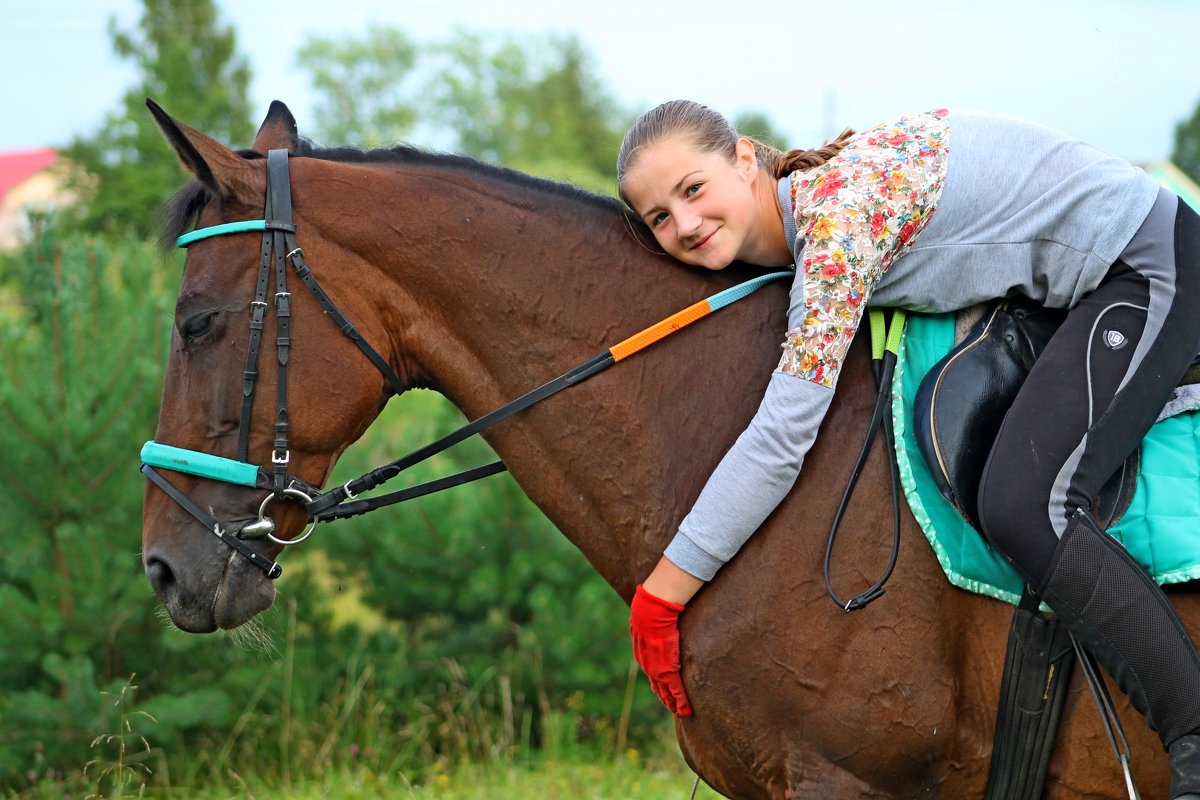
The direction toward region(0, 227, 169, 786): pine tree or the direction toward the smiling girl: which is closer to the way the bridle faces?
the pine tree

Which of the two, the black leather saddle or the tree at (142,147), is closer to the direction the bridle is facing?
the tree

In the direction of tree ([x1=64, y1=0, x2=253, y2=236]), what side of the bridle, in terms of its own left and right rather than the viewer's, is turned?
right

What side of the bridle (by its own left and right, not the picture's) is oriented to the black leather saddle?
back

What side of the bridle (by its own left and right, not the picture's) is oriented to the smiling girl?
back

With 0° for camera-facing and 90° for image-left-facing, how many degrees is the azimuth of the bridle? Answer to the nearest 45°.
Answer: approximately 90°
